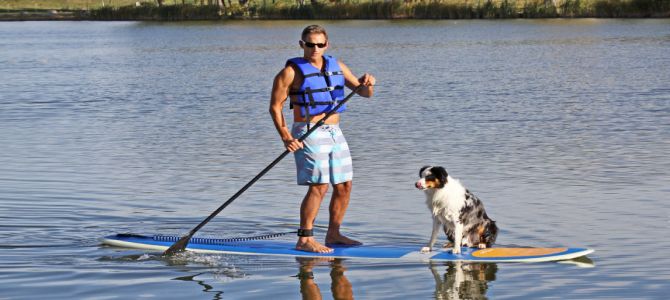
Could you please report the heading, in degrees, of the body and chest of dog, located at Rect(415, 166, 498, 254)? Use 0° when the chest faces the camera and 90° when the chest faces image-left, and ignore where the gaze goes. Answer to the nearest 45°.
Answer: approximately 45°

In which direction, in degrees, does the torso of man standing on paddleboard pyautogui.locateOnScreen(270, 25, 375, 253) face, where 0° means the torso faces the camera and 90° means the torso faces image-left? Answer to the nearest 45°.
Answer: approximately 315°

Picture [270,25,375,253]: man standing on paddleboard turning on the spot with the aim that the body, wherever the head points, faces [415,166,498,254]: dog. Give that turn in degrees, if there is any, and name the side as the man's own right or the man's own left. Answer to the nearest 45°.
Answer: approximately 45° to the man's own left

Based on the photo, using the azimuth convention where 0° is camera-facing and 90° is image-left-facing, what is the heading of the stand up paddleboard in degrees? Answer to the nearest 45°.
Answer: approximately 270°
